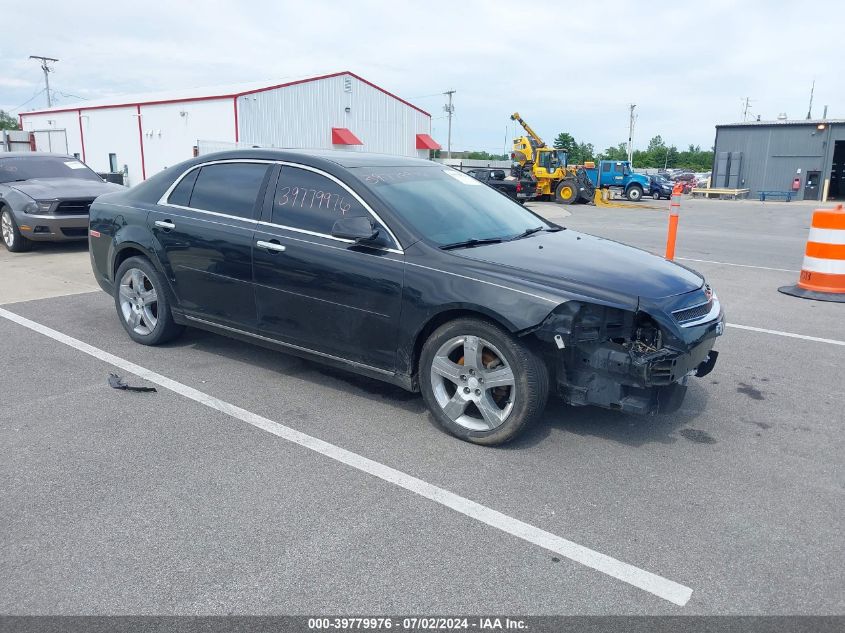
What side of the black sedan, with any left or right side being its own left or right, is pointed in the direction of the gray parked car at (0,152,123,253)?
back

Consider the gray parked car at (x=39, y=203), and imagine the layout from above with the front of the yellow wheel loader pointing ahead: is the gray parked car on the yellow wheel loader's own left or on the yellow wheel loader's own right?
on the yellow wheel loader's own right

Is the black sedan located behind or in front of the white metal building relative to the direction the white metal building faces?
in front

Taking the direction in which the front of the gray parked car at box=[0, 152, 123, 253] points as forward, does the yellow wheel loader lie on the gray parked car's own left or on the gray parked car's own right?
on the gray parked car's own left

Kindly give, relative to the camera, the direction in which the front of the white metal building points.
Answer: facing the viewer and to the right of the viewer

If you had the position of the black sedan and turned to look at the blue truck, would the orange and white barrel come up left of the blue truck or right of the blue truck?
right

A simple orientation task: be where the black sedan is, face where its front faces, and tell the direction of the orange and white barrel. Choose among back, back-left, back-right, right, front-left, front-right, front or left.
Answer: left

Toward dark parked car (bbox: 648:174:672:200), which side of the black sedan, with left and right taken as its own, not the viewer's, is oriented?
left

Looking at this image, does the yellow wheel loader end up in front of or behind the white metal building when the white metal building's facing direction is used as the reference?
in front
